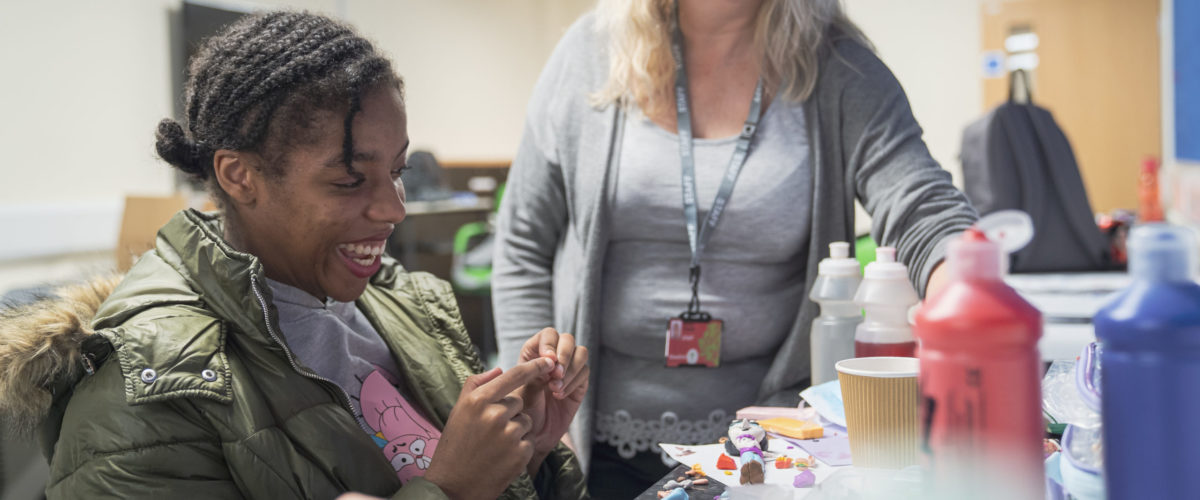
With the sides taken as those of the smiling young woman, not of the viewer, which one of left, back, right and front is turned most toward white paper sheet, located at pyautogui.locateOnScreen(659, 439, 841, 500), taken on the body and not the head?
front

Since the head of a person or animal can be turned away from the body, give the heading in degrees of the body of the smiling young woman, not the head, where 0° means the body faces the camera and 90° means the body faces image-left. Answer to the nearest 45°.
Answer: approximately 315°

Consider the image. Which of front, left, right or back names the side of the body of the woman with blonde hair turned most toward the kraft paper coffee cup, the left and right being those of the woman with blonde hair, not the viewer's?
front

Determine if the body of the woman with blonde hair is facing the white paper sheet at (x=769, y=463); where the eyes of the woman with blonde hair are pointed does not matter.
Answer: yes

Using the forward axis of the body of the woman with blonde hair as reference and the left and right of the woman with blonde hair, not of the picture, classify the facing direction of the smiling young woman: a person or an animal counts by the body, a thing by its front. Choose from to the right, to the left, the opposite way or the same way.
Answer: to the left

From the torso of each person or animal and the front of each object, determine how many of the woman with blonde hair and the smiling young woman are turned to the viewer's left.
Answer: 0

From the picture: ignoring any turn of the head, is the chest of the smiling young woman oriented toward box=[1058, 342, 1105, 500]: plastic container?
yes

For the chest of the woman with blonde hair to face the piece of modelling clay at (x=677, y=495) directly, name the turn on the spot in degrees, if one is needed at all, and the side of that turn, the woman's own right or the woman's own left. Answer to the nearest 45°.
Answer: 0° — they already face it

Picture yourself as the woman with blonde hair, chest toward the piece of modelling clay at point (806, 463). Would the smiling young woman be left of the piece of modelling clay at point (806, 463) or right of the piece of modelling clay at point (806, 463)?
right

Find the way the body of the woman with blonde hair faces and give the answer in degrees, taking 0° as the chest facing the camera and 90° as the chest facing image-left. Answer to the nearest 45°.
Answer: approximately 0°

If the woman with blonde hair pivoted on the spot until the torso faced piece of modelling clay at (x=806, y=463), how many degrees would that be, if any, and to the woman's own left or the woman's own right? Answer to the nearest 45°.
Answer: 0° — they already face it

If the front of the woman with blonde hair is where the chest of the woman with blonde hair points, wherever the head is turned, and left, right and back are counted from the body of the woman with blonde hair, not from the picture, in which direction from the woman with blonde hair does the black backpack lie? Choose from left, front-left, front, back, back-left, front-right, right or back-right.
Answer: back-left
